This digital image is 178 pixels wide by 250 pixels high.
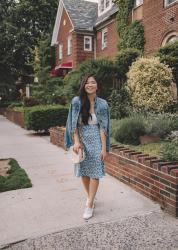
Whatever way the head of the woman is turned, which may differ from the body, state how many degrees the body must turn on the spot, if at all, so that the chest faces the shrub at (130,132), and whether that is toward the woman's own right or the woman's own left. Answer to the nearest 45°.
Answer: approximately 180°

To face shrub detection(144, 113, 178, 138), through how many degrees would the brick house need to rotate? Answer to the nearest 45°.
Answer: approximately 45° to its left

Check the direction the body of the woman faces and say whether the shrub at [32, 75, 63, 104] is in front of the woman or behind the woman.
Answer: behind

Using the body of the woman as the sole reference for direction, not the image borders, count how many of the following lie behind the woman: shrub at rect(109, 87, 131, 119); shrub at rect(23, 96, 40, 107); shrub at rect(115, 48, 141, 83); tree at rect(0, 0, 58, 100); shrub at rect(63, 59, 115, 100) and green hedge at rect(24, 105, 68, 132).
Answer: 6

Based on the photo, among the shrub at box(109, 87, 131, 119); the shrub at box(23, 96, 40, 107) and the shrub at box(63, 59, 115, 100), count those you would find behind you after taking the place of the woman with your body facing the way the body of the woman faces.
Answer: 3

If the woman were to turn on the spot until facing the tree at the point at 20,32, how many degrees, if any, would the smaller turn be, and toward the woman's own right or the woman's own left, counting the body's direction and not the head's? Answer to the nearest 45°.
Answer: approximately 180°

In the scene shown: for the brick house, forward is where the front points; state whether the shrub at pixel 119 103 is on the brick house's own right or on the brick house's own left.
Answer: on the brick house's own left

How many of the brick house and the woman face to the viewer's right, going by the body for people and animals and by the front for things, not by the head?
0

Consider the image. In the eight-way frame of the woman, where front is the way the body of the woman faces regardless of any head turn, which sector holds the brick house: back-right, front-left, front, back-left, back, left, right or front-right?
back

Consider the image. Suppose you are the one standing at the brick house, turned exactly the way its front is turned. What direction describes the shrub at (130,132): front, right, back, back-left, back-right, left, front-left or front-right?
front-left

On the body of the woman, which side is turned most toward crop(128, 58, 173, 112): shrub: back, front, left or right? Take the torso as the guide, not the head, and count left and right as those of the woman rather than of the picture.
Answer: back

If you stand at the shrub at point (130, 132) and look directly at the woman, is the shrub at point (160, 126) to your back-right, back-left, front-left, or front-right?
back-left

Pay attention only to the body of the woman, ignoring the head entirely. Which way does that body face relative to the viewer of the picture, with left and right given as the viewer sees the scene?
facing the viewer
